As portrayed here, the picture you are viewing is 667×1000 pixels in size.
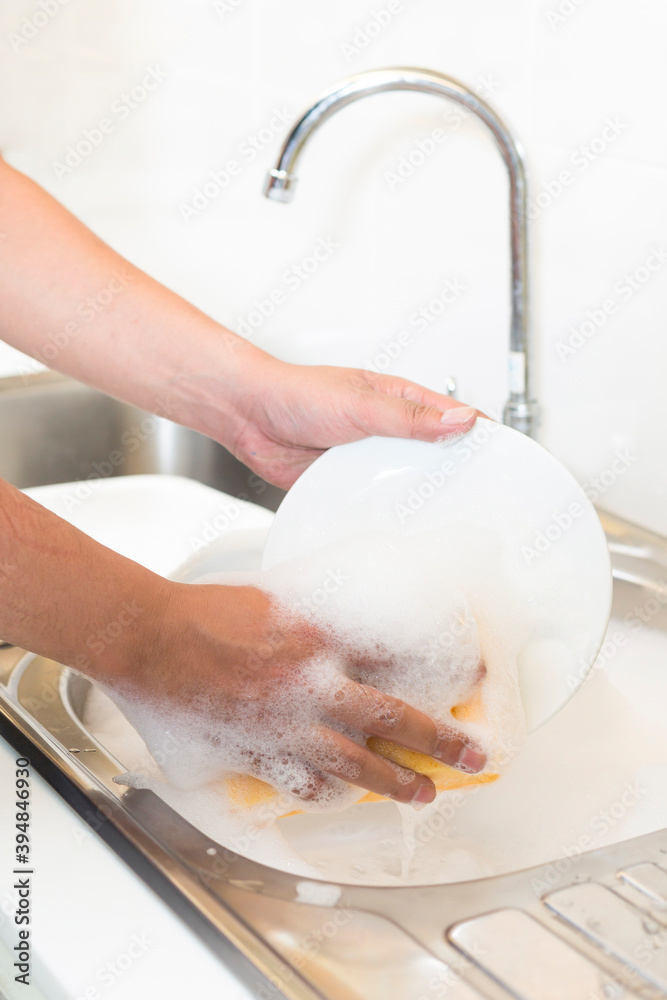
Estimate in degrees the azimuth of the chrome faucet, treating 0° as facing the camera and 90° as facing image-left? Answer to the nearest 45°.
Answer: approximately 90°
